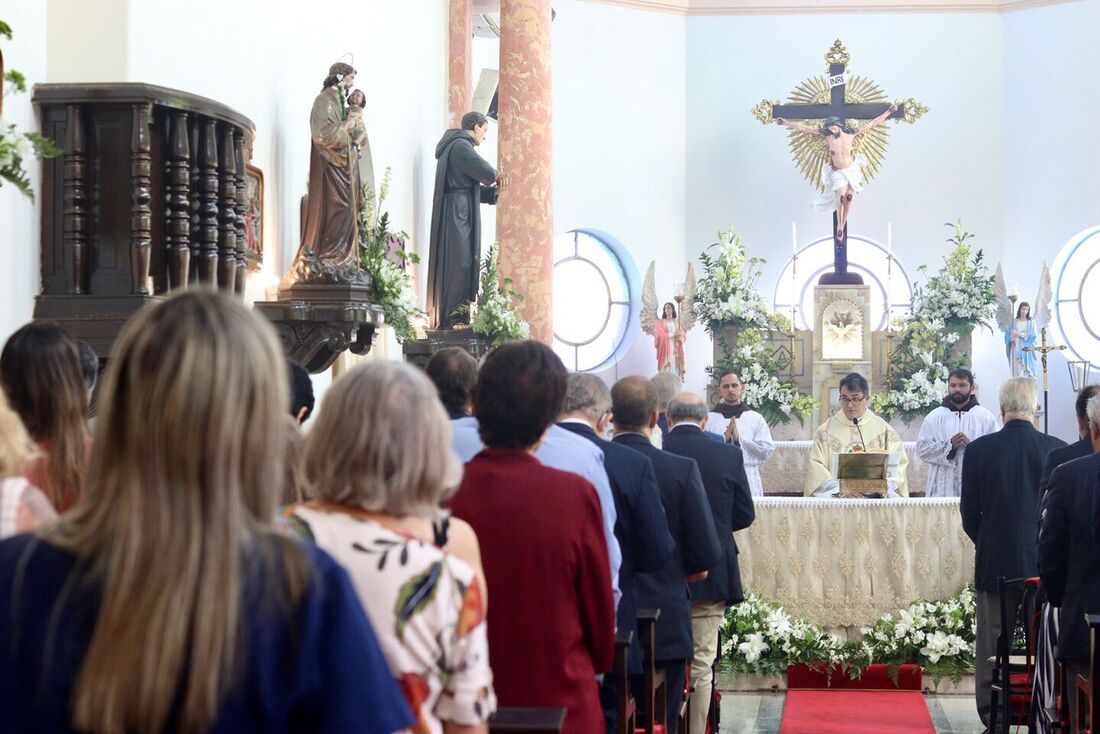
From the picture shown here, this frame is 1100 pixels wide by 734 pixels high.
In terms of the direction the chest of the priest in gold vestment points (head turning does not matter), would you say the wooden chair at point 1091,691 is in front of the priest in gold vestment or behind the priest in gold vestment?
in front

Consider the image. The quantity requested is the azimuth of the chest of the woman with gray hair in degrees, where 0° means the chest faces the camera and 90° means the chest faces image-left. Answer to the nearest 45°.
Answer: approximately 225°

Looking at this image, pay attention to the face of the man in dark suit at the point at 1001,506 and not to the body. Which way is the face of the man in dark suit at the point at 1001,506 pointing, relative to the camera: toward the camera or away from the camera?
away from the camera

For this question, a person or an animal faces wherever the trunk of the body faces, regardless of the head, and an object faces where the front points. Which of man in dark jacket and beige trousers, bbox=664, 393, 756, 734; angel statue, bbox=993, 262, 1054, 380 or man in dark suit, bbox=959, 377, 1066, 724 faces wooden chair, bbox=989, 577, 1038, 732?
the angel statue

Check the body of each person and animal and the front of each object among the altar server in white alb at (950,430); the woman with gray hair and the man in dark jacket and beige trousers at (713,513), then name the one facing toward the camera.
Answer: the altar server in white alb

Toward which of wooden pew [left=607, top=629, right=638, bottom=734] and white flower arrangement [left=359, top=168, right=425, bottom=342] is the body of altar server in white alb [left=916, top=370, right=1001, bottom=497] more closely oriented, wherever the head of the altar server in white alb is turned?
the wooden pew

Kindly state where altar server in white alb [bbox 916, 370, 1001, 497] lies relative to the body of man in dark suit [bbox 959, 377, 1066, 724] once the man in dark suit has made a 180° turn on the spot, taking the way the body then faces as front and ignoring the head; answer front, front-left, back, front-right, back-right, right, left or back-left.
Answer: back

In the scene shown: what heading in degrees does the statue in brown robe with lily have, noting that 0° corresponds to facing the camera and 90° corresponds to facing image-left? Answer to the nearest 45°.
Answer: approximately 270°

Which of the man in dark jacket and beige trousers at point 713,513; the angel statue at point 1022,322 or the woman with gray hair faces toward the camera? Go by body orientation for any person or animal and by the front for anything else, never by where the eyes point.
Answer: the angel statue

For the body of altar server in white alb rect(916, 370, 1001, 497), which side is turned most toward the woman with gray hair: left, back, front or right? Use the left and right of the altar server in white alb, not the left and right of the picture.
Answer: front

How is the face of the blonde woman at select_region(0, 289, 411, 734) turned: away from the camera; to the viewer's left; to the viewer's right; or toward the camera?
away from the camera

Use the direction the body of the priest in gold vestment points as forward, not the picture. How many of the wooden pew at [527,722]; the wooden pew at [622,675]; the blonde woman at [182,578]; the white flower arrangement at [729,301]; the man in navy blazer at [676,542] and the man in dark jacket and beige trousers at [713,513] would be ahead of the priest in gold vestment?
5

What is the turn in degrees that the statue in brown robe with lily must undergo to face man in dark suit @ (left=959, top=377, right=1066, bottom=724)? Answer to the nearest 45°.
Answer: approximately 45° to its right

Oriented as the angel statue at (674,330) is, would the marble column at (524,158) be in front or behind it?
in front
